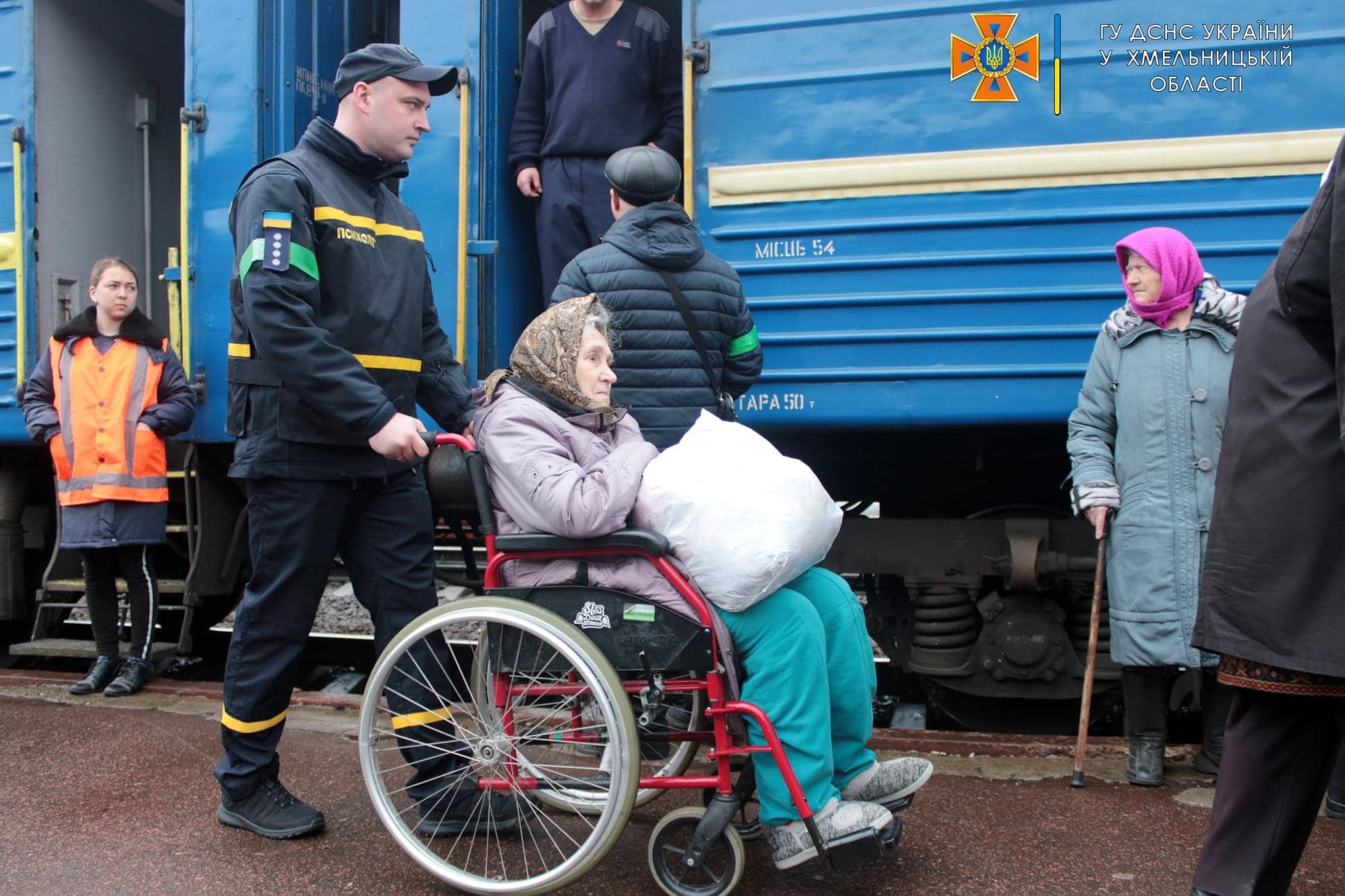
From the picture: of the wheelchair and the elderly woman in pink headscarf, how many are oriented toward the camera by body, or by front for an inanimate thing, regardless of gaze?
1

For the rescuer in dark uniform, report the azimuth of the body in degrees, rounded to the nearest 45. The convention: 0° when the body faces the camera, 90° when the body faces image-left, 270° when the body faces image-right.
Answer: approximately 315°

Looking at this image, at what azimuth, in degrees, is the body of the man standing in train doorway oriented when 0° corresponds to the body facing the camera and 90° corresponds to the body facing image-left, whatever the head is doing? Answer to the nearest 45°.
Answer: approximately 0°

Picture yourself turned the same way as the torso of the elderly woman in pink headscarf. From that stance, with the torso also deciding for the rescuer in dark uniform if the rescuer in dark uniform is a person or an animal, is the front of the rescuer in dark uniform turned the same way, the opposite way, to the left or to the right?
to the left

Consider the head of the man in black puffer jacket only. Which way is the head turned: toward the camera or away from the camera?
away from the camera

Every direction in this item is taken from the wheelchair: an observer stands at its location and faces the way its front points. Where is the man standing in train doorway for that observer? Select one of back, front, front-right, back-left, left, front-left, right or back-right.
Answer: left

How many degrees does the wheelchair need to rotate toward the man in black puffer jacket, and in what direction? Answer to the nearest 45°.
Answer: approximately 90° to its left

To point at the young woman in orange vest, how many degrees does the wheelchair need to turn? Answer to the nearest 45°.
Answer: approximately 135° to its left

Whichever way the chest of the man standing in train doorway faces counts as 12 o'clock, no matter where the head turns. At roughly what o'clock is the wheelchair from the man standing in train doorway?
The wheelchair is roughly at 12 o'clock from the man standing in train doorway.

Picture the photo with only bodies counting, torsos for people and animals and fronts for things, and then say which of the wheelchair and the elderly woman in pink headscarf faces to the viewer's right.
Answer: the wheelchair

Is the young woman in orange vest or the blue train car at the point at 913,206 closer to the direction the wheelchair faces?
the blue train car

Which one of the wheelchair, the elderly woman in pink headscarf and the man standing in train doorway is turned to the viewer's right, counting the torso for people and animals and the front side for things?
the wheelchair

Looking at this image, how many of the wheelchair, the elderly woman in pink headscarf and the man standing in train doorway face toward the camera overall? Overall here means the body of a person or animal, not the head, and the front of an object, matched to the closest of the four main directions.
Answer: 2

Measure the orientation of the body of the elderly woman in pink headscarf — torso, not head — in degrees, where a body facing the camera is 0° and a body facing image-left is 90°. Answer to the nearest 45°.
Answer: approximately 0°

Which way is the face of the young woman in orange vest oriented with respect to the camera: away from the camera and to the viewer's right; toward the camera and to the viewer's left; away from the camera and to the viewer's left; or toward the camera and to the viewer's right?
toward the camera and to the viewer's right

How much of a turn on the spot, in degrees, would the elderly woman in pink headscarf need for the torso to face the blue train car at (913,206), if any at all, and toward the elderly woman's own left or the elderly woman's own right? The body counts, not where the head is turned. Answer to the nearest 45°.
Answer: approximately 135° to the elderly woman's own right
